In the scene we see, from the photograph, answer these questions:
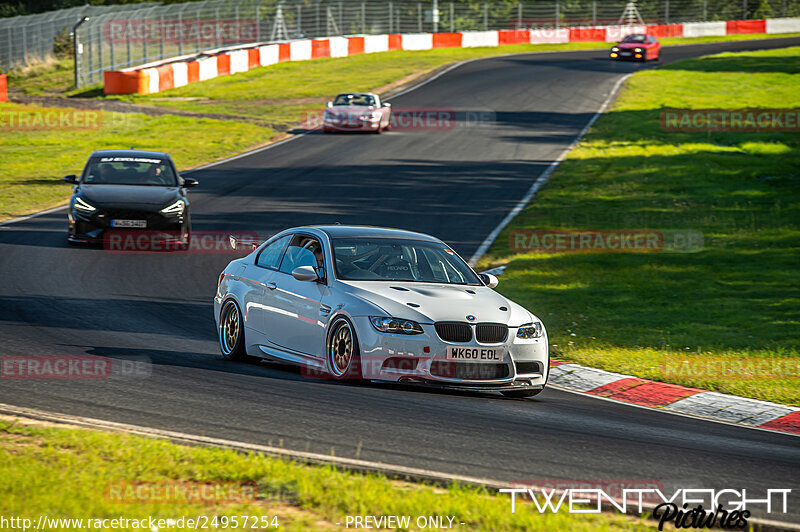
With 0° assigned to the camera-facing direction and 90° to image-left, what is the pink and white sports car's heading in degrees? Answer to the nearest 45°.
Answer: approximately 0°

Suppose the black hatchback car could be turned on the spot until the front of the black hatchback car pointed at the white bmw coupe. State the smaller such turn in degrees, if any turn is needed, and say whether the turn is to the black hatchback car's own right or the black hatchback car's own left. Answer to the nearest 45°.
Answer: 0° — it already faces it

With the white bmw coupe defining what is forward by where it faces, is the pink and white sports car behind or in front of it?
behind

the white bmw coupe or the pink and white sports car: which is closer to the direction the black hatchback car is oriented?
the white bmw coupe

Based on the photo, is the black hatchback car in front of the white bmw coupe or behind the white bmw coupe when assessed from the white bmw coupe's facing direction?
behind

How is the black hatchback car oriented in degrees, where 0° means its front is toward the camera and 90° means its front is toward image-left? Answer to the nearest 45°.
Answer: approximately 0°

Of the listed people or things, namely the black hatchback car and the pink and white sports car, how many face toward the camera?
2

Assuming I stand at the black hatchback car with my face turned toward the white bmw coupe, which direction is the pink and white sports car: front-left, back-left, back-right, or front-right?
back-left
